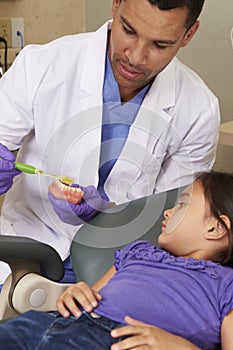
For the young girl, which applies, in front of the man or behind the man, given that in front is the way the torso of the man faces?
in front

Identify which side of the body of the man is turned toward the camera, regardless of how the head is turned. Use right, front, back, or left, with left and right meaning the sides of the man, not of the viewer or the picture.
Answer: front

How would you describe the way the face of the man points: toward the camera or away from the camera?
toward the camera
